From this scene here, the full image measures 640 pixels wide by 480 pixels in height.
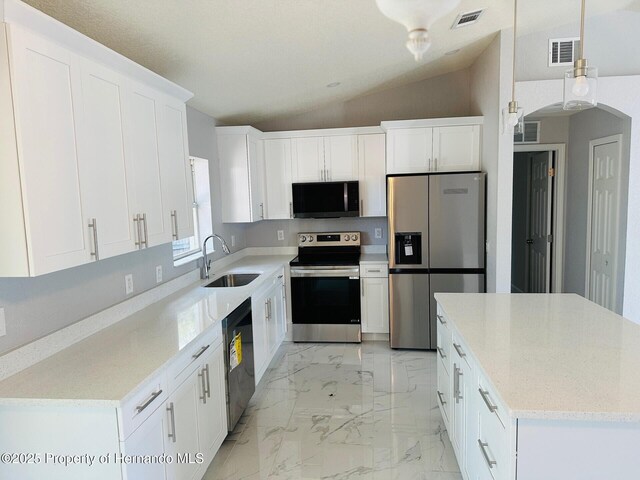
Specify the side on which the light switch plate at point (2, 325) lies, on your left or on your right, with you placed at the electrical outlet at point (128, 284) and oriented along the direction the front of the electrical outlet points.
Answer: on your right

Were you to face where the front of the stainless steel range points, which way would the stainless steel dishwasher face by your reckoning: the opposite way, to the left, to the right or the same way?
to the left

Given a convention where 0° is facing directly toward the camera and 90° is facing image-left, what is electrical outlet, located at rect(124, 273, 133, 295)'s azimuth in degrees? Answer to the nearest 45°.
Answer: approximately 315°

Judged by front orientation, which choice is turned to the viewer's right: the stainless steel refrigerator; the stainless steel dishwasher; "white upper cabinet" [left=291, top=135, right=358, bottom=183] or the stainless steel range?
the stainless steel dishwasher

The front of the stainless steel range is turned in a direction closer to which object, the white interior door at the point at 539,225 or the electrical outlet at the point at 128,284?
the electrical outlet

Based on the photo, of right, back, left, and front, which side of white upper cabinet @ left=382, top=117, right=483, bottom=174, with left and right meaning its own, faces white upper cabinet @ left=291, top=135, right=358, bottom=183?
right

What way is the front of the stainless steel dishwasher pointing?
to the viewer's right

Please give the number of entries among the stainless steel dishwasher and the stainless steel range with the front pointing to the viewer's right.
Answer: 1

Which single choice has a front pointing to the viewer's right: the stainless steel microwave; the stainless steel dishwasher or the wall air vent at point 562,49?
the stainless steel dishwasher
